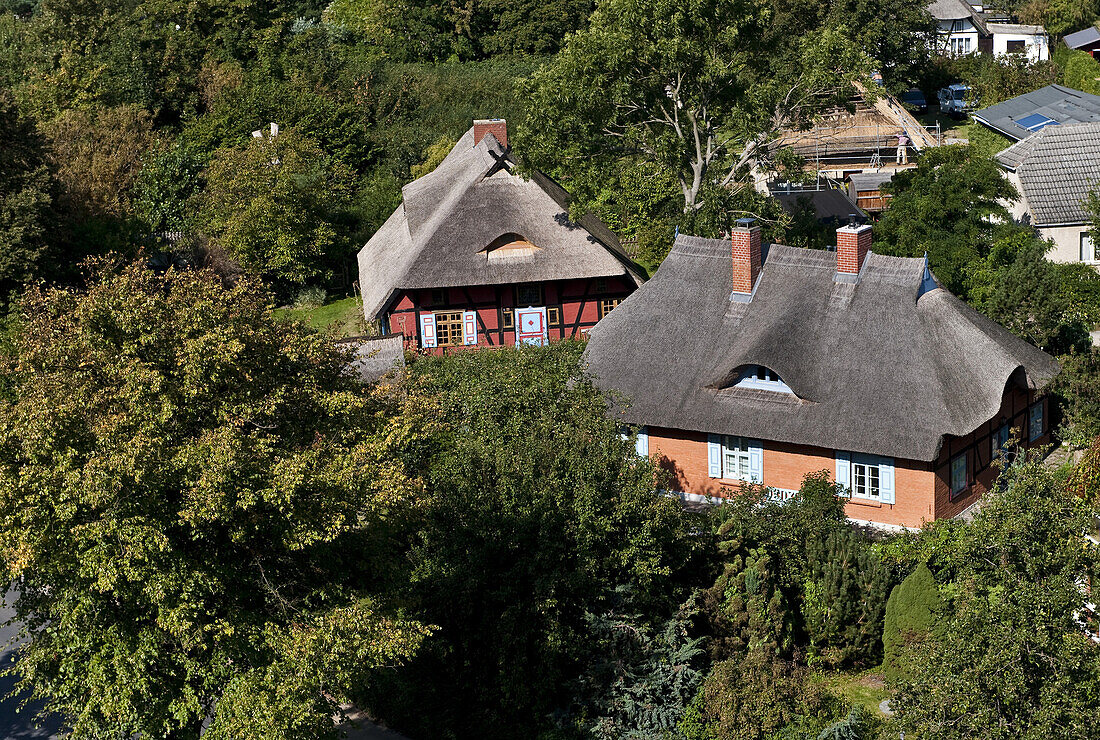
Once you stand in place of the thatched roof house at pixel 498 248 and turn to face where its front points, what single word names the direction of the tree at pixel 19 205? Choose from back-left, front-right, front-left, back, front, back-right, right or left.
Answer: right

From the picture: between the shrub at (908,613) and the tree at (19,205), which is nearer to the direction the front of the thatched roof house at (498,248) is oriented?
the shrub

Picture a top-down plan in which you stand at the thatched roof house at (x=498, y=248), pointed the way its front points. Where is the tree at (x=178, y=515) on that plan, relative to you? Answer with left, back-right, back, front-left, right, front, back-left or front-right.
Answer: front

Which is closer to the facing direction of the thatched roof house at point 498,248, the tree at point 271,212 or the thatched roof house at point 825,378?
the thatched roof house

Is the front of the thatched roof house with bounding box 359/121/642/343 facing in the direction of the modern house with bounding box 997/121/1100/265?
no

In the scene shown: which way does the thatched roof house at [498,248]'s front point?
toward the camera

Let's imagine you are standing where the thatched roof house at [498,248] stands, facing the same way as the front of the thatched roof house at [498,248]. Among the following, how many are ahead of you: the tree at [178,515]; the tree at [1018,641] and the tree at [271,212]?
2

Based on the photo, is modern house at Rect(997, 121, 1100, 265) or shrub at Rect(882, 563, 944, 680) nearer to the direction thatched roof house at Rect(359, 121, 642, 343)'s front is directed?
the shrub

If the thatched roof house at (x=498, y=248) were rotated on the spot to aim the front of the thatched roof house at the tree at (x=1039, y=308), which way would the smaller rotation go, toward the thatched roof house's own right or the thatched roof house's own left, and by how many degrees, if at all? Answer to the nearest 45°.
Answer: approximately 45° to the thatched roof house's own left

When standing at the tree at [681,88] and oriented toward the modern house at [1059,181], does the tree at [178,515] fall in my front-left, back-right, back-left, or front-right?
back-right

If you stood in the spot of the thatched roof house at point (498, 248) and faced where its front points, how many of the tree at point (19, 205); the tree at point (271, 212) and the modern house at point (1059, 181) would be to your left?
1

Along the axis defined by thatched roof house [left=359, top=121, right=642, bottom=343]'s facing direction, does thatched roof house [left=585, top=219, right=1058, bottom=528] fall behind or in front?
in front

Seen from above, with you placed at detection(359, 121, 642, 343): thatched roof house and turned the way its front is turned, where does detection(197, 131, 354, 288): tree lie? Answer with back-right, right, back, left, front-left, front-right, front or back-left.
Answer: back-right

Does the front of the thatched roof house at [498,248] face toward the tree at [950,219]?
no

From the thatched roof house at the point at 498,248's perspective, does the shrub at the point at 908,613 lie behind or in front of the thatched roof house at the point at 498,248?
in front
